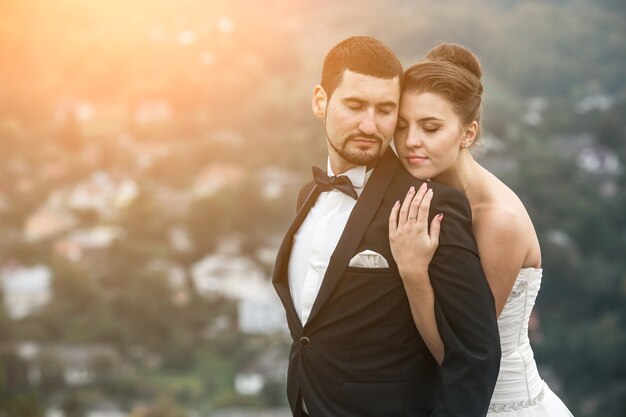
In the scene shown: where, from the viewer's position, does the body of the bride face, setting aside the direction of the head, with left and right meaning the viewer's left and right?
facing to the left of the viewer

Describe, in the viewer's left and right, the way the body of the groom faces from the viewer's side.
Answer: facing the viewer and to the left of the viewer

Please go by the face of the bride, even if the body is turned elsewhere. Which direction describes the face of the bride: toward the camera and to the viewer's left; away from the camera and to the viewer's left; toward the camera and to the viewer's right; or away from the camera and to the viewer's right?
toward the camera and to the viewer's left
